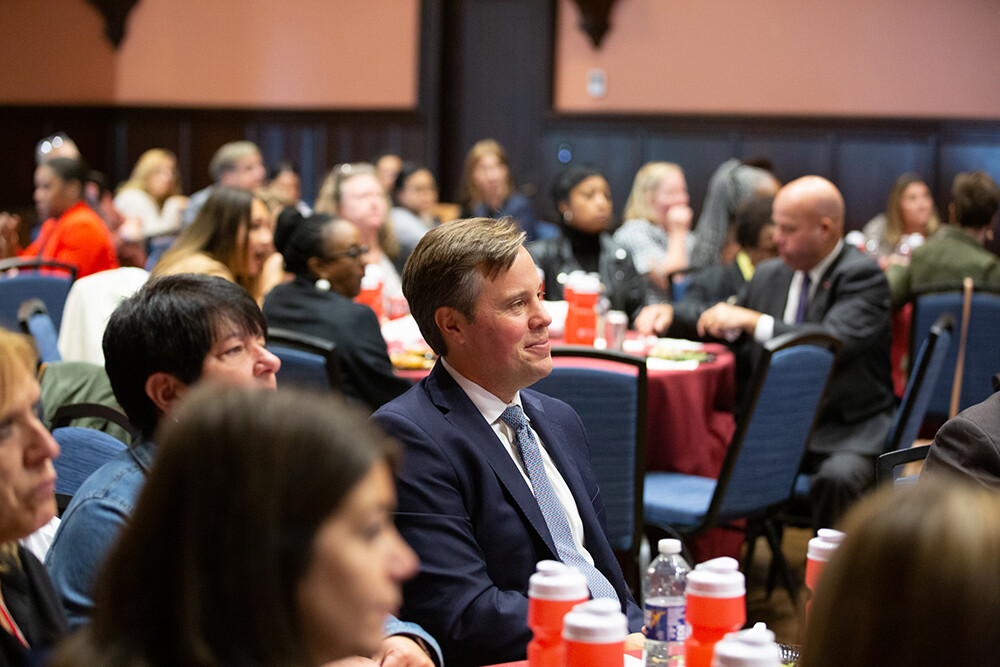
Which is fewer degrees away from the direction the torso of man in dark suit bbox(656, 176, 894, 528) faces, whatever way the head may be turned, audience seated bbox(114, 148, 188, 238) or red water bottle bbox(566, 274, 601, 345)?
the red water bottle

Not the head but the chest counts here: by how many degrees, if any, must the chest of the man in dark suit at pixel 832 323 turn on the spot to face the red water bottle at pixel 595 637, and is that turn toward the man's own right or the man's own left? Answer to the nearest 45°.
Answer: approximately 45° to the man's own left

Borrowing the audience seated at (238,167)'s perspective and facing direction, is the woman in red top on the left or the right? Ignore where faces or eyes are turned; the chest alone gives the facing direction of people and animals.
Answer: on their right

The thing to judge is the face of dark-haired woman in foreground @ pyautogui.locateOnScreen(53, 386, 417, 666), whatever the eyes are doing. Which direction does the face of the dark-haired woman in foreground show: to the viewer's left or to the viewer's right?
to the viewer's right

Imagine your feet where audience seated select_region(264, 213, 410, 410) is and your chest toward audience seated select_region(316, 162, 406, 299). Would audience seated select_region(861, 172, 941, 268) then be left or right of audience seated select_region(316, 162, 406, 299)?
right

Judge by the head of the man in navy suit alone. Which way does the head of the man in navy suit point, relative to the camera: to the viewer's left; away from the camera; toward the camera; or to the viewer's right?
to the viewer's right

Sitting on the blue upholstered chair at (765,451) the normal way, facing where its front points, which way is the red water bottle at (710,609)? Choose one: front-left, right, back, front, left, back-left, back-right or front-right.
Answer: back-left

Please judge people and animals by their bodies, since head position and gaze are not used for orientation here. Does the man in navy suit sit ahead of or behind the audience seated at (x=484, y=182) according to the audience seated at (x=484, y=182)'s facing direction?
ahead

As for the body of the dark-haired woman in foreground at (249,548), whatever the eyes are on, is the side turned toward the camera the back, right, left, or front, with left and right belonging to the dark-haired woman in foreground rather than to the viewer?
right

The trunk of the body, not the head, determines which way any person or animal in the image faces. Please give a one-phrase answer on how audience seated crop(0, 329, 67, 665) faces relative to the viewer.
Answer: facing to the right of the viewer
